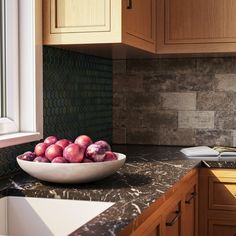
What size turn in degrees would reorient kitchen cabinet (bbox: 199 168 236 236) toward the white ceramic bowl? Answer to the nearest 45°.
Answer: approximately 45° to its right

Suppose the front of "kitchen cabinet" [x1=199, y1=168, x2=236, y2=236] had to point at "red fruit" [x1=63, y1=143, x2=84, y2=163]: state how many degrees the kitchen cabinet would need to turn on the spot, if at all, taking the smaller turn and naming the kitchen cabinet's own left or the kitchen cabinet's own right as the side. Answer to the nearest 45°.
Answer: approximately 45° to the kitchen cabinet's own right

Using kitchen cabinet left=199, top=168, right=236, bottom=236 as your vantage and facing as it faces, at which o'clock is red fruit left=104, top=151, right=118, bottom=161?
The red fruit is roughly at 1 o'clock from the kitchen cabinet.

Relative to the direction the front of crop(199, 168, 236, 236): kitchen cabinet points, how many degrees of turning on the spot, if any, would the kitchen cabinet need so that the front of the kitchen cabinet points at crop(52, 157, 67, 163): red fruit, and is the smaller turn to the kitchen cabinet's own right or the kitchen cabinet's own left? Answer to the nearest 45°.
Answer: approximately 45° to the kitchen cabinet's own right

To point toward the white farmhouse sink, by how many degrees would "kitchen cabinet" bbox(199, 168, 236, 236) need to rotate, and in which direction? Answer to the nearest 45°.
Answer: approximately 45° to its right

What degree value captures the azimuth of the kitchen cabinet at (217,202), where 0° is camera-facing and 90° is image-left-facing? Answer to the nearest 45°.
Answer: approximately 0°

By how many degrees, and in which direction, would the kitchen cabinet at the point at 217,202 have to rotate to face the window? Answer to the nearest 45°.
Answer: approximately 45° to its right
